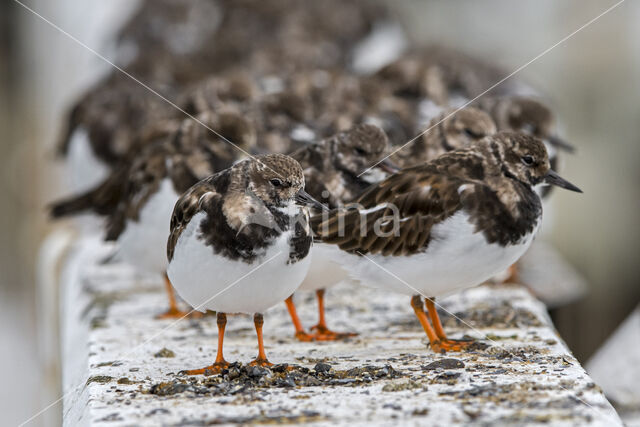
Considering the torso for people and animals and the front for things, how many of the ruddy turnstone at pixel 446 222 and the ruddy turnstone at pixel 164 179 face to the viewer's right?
2

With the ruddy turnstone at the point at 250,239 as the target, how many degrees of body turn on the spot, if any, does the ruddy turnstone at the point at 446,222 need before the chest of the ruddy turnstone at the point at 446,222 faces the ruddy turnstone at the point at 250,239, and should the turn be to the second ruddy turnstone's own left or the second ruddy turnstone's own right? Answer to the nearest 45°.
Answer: approximately 135° to the second ruddy turnstone's own right

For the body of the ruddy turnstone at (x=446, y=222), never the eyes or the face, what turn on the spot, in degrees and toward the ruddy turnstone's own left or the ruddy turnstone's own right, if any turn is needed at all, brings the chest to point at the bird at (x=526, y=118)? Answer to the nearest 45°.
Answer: approximately 90° to the ruddy turnstone's own left

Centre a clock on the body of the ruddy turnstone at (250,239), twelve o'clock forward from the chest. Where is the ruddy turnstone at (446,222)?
the ruddy turnstone at (446,222) is roughly at 10 o'clock from the ruddy turnstone at (250,239).

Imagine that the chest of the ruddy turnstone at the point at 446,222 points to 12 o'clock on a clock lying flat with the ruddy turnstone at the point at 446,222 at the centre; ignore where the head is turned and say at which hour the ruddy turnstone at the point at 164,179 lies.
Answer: the ruddy turnstone at the point at 164,179 is roughly at 7 o'clock from the ruddy turnstone at the point at 446,222.

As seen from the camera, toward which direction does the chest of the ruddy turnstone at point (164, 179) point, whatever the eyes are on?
to the viewer's right

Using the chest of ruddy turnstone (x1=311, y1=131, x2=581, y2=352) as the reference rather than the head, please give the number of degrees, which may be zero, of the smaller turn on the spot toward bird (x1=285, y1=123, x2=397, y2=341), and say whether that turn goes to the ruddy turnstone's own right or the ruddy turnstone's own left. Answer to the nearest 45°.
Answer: approximately 135° to the ruddy turnstone's own left

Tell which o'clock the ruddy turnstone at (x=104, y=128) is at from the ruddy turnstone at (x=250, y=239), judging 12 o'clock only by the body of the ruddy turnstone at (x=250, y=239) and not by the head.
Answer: the ruddy turnstone at (x=104, y=128) is roughly at 7 o'clock from the ruddy turnstone at (x=250, y=239).

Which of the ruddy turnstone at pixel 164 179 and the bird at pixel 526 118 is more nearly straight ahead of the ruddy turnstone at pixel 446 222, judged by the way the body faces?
the bird

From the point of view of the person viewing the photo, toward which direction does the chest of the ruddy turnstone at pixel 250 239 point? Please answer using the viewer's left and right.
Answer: facing the viewer and to the right of the viewer

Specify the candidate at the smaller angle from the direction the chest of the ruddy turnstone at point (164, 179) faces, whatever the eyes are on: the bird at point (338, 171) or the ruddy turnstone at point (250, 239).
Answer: the bird

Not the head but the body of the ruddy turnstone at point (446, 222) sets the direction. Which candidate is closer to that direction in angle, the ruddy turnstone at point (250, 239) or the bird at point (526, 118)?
the bird

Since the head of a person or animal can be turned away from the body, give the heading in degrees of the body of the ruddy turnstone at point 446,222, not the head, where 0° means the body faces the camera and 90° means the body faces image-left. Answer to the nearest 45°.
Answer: approximately 270°
